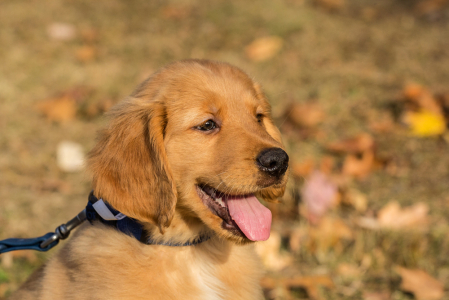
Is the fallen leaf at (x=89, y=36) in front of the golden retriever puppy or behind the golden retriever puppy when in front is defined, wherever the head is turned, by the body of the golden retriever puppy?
behind

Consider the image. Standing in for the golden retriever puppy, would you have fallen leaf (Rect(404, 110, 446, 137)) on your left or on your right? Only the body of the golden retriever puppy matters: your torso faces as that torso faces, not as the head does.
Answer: on your left

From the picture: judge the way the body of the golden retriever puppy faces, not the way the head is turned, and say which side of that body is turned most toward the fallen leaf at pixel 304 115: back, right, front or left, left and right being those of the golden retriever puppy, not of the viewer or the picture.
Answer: left

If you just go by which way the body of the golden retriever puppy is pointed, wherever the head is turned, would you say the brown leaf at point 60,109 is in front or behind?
behind

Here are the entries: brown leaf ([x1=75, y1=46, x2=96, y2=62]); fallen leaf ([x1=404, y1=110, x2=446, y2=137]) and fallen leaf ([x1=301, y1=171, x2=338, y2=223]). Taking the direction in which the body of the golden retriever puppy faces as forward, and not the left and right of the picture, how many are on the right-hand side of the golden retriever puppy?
0

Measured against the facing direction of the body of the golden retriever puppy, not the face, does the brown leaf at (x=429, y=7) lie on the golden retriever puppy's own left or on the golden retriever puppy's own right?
on the golden retriever puppy's own left

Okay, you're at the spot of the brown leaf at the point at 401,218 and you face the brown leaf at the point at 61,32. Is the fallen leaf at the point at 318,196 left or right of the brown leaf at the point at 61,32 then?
left

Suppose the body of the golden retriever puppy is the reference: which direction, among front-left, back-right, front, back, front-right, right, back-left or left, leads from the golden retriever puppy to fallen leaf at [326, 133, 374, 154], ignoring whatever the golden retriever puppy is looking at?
left

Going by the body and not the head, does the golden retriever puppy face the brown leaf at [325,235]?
no

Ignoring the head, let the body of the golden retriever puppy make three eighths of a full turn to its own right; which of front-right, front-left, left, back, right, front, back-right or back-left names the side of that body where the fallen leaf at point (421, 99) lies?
back-right

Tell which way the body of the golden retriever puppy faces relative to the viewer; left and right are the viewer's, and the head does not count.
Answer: facing the viewer and to the right of the viewer

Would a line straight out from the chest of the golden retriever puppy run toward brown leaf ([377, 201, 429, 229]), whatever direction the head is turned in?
no

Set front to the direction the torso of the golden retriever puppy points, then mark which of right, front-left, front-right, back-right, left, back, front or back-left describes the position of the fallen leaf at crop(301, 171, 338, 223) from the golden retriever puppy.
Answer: left

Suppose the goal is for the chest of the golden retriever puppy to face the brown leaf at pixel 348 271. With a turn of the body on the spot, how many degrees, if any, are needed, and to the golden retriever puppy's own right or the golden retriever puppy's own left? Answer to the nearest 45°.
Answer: approximately 90° to the golden retriever puppy's own left
